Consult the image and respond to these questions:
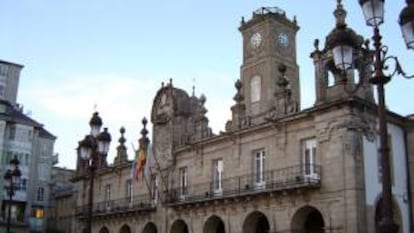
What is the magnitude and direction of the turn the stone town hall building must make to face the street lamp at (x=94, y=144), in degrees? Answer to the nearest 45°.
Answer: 0° — it already faces it

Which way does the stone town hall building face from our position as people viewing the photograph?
facing the viewer and to the left of the viewer

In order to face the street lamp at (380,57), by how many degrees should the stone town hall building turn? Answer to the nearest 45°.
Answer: approximately 45° to its left
